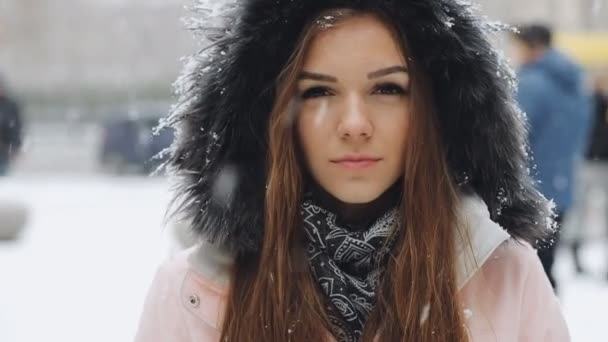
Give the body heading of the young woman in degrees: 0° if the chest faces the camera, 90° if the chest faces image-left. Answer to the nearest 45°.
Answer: approximately 0°

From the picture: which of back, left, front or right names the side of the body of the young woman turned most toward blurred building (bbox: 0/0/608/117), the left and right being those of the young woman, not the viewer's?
back

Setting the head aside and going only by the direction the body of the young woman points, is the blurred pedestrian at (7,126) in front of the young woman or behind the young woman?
behind

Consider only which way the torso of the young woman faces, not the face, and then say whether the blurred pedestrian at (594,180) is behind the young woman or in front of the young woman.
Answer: behind

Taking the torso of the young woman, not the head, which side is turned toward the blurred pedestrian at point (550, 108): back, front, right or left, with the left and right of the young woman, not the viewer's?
back
